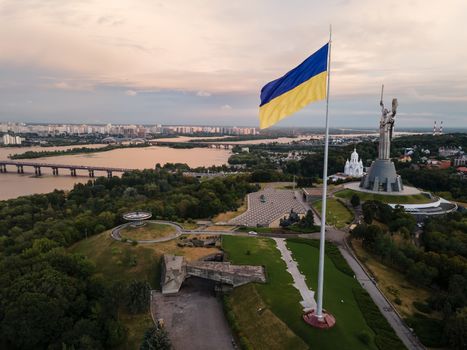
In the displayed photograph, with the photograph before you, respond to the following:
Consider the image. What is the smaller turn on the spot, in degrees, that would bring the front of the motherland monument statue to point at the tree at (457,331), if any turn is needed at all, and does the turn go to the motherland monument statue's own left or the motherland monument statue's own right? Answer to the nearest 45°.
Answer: approximately 45° to the motherland monument statue's own left

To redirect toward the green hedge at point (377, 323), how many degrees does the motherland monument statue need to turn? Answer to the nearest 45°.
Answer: approximately 45° to its left

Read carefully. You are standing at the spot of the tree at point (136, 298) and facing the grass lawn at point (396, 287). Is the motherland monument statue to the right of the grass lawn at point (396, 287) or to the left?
left

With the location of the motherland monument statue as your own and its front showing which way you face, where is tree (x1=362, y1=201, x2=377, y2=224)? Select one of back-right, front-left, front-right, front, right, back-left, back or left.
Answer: front-left

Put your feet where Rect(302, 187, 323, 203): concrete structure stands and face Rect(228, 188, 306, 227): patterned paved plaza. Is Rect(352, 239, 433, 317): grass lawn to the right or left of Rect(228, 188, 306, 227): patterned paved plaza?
left

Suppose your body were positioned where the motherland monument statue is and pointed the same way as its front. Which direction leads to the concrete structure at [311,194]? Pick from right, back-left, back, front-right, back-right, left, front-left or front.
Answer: front-right

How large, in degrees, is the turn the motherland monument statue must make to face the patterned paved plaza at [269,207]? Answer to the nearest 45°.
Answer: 0° — it already faces it

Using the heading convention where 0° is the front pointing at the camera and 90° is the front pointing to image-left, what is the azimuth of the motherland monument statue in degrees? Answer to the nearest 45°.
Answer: approximately 45°

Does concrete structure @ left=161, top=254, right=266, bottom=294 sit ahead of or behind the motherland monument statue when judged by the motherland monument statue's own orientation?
ahead

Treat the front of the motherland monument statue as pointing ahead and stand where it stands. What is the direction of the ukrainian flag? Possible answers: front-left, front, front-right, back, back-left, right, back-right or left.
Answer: front-left
